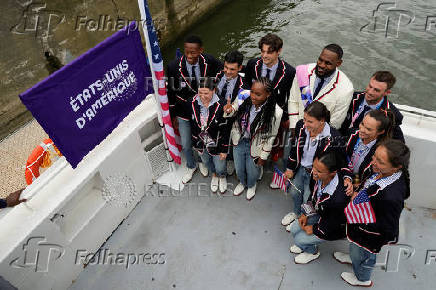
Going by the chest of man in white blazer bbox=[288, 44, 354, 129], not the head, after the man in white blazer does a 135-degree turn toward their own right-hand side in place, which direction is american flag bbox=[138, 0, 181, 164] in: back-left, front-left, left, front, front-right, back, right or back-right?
left

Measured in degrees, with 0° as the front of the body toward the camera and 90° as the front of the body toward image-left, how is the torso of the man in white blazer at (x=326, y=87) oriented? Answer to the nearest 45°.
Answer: approximately 45°

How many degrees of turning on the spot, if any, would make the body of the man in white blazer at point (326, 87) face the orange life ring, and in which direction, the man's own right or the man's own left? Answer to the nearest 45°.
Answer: approximately 45° to the man's own right

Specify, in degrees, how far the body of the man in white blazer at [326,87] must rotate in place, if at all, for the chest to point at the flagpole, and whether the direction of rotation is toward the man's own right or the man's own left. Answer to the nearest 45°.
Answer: approximately 45° to the man's own right

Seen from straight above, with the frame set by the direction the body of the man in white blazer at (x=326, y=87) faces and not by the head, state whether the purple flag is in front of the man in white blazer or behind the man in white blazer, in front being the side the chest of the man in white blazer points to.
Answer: in front
